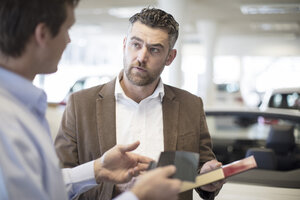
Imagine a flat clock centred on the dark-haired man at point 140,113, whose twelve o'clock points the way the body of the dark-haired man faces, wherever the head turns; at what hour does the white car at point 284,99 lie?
The white car is roughly at 7 o'clock from the dark-haired man.

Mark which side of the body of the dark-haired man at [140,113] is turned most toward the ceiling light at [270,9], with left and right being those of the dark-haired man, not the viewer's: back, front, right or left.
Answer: back

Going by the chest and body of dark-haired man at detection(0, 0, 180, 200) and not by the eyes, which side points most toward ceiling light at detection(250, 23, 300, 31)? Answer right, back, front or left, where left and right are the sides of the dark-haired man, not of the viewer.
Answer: front

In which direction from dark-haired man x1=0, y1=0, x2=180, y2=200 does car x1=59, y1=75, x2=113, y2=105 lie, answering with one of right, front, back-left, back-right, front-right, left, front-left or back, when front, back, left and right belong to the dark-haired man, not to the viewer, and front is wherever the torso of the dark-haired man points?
front-left

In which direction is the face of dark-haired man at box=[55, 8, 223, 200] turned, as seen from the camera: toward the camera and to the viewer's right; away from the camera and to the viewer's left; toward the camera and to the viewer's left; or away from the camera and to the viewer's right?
toward the camera and to the viewer's left

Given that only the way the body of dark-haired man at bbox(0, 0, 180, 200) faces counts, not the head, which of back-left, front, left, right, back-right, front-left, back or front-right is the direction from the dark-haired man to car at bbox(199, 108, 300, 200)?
front

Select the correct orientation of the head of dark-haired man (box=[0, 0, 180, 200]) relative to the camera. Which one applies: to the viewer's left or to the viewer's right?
to the viewer's right

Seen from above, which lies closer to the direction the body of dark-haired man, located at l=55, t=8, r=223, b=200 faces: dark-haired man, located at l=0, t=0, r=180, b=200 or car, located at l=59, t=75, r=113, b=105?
the dark-haired man

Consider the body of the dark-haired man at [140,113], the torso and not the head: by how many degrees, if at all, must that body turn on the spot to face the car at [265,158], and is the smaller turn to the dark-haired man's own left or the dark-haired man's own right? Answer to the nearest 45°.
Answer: approximately 135° to the dark-haired man's own left

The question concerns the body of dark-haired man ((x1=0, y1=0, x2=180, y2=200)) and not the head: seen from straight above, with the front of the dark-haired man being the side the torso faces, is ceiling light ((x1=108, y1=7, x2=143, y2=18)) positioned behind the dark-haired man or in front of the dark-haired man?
in front

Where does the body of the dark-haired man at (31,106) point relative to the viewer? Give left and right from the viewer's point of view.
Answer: facing away from the viewer and to the right of the viewer

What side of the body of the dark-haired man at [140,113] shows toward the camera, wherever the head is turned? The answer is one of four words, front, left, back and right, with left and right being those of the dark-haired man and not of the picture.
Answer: front

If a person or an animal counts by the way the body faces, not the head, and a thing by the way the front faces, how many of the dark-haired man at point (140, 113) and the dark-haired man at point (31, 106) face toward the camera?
1

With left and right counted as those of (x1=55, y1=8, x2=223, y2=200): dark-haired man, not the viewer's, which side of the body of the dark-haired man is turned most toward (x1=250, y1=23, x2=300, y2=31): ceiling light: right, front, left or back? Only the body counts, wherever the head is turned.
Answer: back

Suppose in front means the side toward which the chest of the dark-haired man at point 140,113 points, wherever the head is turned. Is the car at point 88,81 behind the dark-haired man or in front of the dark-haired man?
behind
